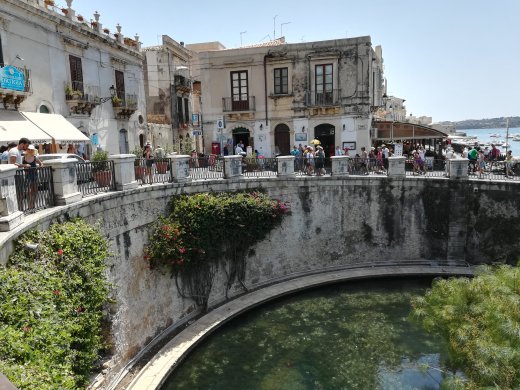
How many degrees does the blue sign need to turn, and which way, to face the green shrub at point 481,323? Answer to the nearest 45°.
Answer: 0° — it already faces it

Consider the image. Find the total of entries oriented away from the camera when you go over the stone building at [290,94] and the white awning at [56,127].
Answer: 0

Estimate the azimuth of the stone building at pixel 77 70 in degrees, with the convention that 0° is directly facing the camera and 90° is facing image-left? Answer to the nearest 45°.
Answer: approximately 315°

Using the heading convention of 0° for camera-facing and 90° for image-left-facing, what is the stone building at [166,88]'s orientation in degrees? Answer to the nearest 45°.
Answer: approximately 315°

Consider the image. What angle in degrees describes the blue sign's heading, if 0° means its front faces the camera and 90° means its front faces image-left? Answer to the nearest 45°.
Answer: approximately 315°

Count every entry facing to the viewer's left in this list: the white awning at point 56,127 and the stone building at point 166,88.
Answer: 0

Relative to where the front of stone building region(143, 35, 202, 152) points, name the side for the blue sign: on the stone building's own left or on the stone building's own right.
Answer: on the stone building's own right

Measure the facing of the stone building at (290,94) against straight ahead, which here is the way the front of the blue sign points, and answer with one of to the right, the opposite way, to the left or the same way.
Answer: to the right

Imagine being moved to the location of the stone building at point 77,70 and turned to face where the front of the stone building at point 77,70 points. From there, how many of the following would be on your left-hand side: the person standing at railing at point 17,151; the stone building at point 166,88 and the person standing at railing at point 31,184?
1

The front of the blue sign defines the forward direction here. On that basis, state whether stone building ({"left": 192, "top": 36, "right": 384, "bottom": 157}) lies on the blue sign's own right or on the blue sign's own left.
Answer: on the blue sign's own left

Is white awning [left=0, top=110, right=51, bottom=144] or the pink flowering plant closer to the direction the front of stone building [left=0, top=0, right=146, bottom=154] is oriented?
the pink flowering plant

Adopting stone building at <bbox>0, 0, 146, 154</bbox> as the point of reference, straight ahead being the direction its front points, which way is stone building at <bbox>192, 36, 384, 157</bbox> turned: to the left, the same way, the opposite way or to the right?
to the right

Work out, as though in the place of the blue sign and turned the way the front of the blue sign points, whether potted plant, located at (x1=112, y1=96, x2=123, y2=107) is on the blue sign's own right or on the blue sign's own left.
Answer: on the blue sign's own left
